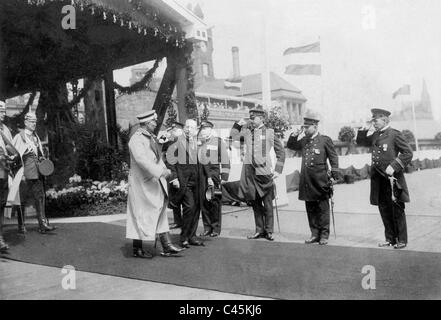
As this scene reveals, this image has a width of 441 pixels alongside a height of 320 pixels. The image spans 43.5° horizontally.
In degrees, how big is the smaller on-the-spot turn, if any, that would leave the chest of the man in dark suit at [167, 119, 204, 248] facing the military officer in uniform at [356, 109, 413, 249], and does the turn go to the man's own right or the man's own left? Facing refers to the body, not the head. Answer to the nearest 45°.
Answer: approximately 90° to the man's own left

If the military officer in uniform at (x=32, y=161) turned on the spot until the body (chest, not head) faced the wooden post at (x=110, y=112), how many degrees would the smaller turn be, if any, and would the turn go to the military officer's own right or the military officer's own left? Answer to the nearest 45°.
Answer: approximately 135° to the military officer's own left

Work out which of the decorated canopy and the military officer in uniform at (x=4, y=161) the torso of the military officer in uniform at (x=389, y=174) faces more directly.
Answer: the military officer in uniform

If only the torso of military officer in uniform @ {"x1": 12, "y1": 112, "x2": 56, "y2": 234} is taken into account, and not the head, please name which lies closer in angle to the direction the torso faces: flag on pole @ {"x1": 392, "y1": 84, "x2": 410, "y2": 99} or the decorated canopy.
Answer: the flag on pole

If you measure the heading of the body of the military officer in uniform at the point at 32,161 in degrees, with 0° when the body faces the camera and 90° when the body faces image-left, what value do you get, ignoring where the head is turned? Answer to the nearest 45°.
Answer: approximately 315°

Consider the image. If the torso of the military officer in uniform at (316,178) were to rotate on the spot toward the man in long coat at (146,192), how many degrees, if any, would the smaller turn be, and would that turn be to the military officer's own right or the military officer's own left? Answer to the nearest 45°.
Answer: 0° — they already face them

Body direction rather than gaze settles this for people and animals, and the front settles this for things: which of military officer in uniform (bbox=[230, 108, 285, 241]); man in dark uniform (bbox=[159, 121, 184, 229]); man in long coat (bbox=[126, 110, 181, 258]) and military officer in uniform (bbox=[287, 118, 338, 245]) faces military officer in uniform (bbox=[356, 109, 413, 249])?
the man in long coat

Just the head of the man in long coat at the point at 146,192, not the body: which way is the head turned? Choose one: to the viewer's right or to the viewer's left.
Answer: to the viewer's right
